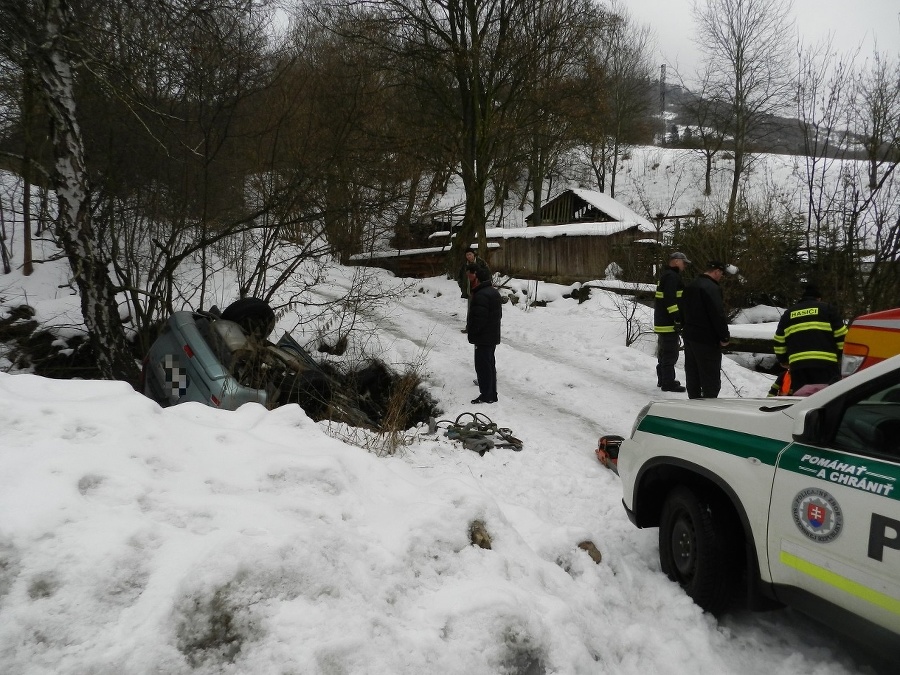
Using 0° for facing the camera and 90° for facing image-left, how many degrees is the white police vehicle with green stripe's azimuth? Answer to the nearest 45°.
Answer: approximately 135°

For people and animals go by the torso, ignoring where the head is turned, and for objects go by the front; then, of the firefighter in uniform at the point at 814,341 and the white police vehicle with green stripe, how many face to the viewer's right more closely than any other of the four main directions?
0

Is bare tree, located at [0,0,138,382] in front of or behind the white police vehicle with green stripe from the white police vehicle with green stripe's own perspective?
in front

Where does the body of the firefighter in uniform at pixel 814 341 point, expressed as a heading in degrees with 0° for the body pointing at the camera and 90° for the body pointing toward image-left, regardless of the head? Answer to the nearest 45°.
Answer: approximately 180°

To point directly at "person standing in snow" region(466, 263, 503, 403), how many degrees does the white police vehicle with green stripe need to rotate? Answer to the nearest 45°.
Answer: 0° — it already faces them

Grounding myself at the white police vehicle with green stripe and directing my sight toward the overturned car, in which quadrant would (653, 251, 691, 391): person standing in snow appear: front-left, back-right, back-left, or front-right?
front-right

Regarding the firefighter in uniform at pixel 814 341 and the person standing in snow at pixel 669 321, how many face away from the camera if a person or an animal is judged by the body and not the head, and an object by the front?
1
